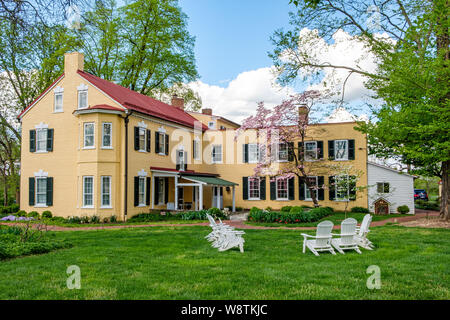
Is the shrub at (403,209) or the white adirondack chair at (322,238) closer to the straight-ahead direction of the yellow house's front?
the white adirondack chair

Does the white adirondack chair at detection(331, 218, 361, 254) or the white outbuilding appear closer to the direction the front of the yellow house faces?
the white adirondack chair
